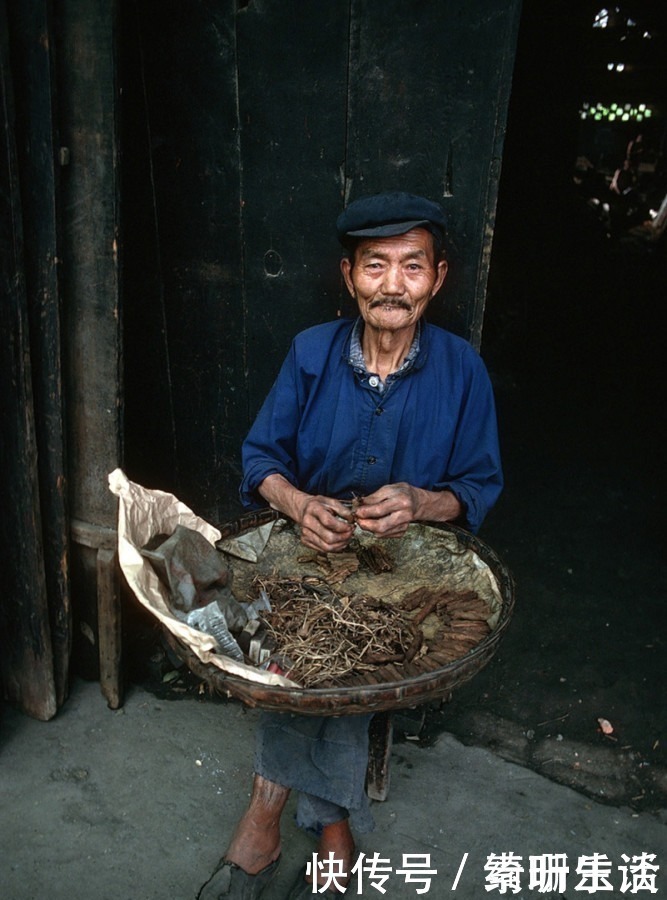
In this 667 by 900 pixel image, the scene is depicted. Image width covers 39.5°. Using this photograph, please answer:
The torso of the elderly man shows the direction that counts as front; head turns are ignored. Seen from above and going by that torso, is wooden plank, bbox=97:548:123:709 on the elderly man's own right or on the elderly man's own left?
on the elderly man's own right

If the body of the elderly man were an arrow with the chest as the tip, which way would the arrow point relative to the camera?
toward the camera

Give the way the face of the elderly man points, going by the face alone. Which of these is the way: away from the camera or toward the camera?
toward the camera

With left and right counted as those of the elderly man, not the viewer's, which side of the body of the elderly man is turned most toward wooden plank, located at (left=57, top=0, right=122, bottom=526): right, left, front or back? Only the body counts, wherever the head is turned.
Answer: right

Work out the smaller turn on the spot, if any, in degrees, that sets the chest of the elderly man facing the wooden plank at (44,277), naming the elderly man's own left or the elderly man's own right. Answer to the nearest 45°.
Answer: approximately 90° to the elderly man's own right

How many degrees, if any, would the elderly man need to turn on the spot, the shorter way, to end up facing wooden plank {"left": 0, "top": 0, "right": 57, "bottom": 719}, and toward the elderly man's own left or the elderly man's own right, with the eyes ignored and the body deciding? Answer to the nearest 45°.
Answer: approximately 90° to the elderly man's own right
